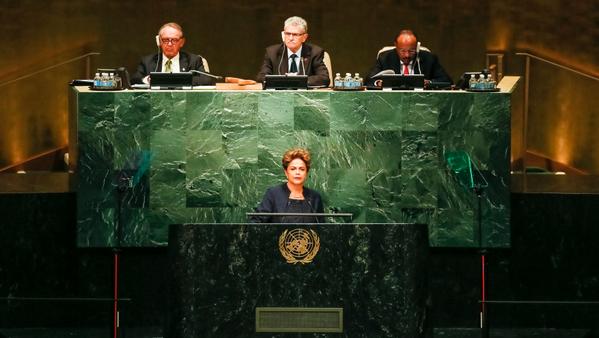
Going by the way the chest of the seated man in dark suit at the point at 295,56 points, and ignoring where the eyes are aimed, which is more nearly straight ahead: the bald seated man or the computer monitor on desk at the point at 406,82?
the computer monitor on desk

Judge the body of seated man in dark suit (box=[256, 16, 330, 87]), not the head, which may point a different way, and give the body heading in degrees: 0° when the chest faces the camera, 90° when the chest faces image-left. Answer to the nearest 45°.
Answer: approximately 0°

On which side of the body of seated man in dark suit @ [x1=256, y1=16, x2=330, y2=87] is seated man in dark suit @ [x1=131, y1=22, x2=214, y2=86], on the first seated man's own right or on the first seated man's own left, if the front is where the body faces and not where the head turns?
on the first seated man's own right

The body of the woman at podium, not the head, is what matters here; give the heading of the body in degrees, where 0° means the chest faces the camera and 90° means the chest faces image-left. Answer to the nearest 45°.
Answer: approximately 0°

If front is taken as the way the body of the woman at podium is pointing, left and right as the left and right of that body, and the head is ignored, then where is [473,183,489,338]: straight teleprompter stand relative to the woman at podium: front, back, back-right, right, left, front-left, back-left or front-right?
left
